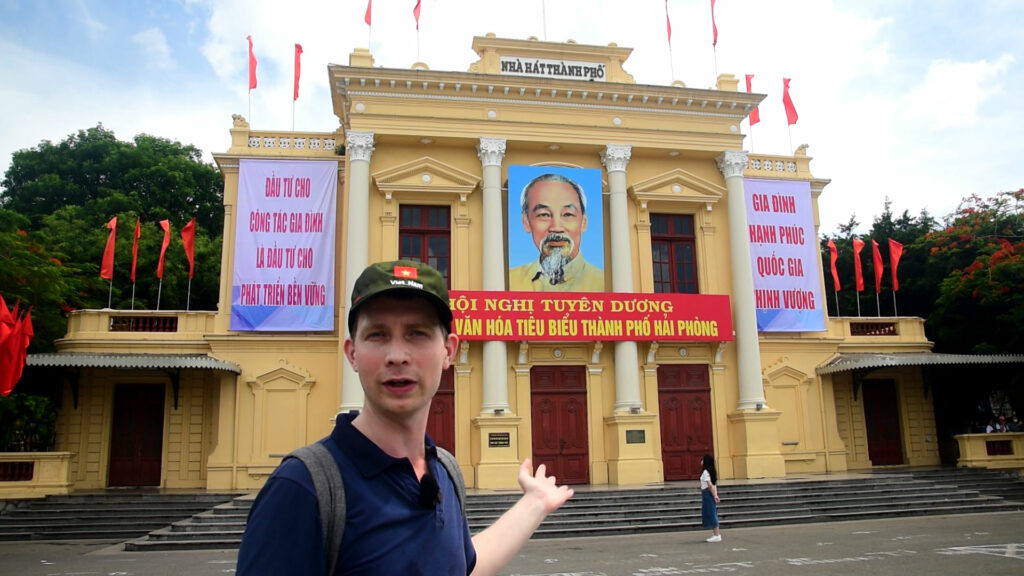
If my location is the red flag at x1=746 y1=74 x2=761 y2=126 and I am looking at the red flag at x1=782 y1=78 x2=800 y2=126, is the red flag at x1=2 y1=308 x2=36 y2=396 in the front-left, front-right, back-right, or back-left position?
back-right

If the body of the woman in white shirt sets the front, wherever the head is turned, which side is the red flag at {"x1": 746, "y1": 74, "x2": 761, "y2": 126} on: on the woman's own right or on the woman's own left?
on the woman's own right

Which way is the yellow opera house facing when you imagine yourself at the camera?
facing the viewer

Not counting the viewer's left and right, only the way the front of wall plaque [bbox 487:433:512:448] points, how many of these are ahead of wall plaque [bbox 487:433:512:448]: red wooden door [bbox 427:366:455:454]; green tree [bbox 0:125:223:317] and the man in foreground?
1

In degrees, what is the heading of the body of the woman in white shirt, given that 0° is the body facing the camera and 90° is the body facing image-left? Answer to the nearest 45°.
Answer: approximately 90°
